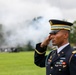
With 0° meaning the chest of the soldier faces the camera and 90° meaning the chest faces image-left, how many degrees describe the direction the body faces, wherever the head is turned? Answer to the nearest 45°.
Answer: approximately 45°

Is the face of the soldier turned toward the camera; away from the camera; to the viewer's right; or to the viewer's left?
to the viewer's left
